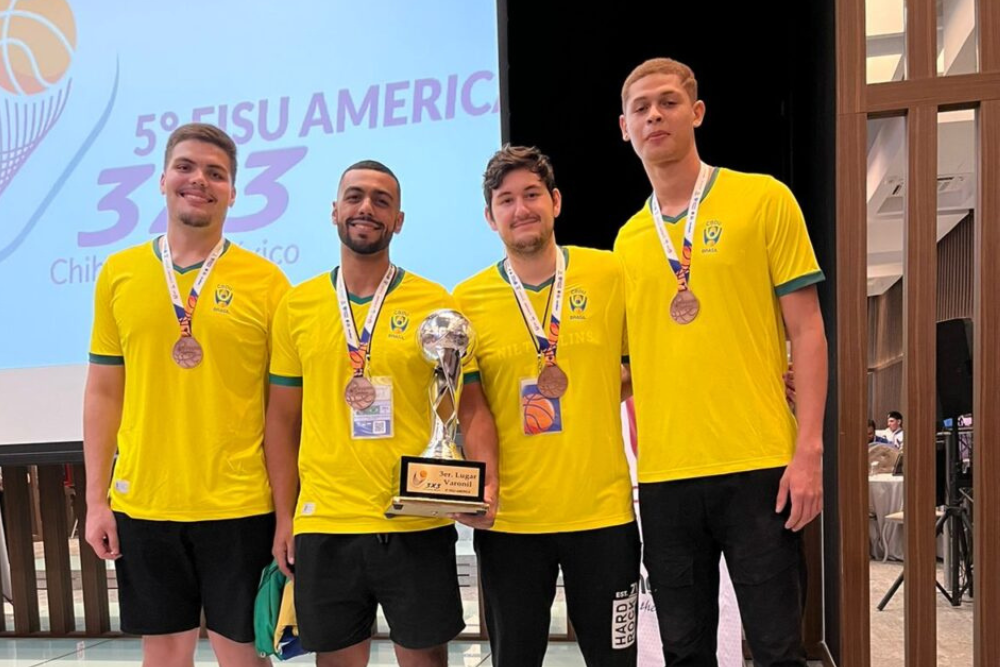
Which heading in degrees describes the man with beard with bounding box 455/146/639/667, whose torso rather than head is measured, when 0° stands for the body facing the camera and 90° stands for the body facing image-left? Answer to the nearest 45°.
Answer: approximately 0°

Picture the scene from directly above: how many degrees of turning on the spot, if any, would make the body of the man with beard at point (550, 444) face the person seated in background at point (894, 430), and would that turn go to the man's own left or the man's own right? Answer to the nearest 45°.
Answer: approximately 135° to the man's own left

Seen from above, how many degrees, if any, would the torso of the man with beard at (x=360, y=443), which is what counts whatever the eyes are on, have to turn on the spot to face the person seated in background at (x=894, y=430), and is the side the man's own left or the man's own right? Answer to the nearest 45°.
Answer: approximately 135° to the man's own left

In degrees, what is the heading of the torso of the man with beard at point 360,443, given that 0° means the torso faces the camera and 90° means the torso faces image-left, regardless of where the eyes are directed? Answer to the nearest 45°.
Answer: approximately 0°

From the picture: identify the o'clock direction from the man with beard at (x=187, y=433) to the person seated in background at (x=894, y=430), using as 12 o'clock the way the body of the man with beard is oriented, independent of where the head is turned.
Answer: The person seated in background is roughly at 8 o'clock from the man with beard.
